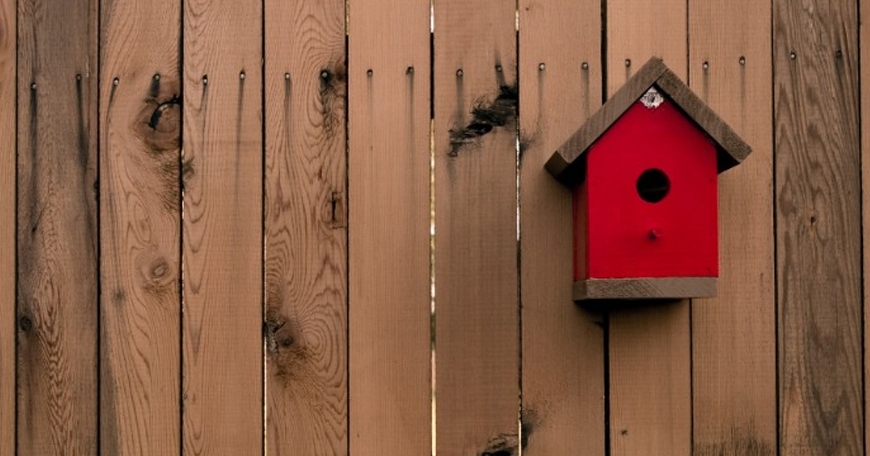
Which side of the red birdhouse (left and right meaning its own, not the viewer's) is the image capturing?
front
